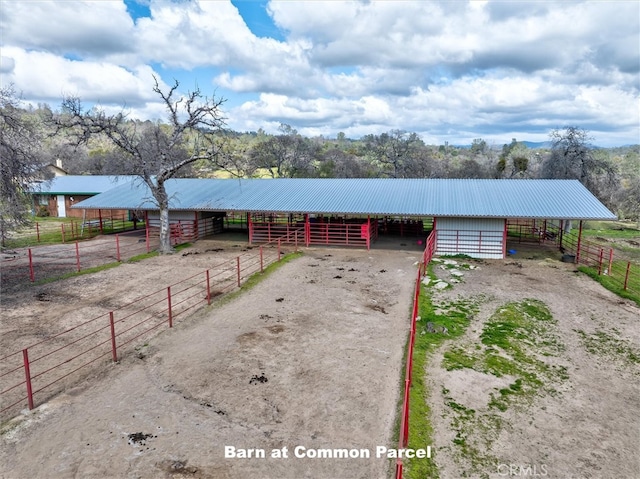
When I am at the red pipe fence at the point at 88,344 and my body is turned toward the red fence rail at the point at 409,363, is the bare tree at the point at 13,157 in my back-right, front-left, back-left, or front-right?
back-left

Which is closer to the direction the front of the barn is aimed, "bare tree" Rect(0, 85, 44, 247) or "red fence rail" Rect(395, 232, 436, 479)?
the red fence rail

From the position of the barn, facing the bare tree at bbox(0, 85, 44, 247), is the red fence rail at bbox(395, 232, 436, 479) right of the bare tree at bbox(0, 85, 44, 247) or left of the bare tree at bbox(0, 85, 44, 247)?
left

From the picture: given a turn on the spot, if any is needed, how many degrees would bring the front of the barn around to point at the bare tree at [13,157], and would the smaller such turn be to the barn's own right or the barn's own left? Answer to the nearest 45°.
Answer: approximately 45° to the barn's own right

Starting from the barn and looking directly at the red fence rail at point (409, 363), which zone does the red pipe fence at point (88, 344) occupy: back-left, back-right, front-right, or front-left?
front-right

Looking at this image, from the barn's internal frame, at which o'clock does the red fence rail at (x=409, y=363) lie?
The red fence rail is roughly at 12 o'clock from the barn.

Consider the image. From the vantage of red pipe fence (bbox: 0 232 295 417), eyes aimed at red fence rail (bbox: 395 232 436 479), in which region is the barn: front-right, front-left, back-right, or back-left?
front-left

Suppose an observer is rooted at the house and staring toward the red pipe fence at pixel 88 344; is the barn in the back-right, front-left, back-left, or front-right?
front-left

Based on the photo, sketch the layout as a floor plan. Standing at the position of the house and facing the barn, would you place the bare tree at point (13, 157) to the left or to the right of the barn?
right

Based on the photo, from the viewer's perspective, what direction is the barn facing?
toward the camera

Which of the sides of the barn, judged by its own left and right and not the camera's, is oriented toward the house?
right

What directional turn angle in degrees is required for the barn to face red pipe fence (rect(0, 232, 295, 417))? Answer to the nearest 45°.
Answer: approximately 45° to its right
